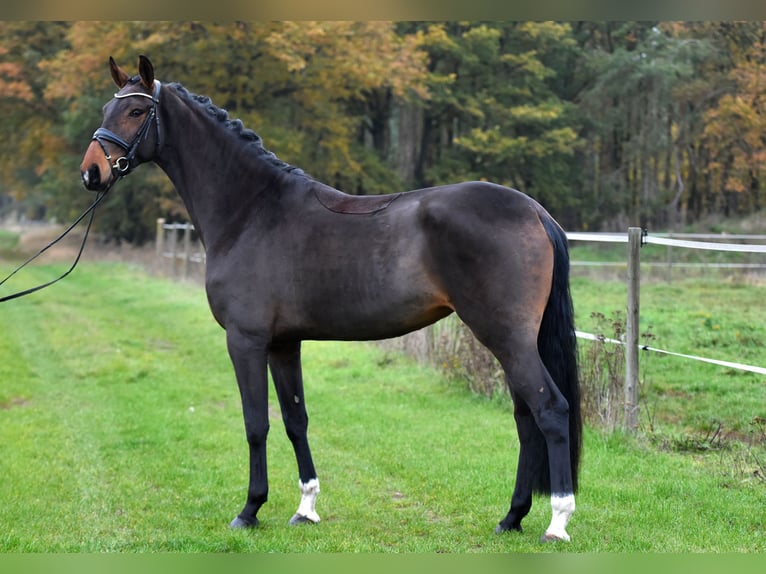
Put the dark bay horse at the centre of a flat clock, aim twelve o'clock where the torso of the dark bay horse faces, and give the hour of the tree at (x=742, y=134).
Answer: The tree is roughly at 4 o'clock from the dark bay horse.

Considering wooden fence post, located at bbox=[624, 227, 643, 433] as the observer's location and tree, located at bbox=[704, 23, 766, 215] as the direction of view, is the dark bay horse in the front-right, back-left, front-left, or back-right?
back-left

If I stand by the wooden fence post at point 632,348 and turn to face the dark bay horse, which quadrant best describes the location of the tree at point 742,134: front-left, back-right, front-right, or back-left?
back-right

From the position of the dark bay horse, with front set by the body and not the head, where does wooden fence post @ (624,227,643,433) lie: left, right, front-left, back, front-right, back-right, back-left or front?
back-right

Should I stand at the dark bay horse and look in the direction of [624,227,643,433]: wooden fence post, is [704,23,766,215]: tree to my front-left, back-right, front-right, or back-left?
front-left

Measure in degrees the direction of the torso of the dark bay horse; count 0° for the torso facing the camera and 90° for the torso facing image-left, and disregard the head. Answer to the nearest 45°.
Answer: approximately 90°
